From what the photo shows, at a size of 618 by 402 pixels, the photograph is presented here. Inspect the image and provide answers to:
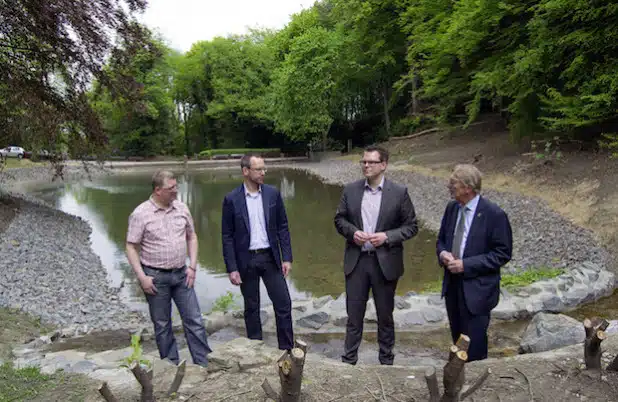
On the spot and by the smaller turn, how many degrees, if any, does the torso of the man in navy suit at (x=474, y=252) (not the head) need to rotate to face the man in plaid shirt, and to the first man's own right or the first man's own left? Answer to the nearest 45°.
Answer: approximately 45° to the first man's own right

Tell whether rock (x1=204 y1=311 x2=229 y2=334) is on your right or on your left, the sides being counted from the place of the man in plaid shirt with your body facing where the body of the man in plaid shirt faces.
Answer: on your left

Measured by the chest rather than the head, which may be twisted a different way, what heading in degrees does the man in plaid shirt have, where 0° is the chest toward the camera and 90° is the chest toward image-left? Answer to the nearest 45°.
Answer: approximately 315°

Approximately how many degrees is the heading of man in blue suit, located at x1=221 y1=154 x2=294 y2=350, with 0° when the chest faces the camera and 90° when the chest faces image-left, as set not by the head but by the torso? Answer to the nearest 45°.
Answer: approximately 0°

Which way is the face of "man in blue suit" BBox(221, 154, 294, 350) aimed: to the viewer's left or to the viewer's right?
to the viewer's right

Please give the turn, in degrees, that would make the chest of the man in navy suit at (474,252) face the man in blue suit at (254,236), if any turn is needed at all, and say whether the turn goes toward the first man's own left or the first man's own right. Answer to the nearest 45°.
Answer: approximately 45° to the first man's own right
